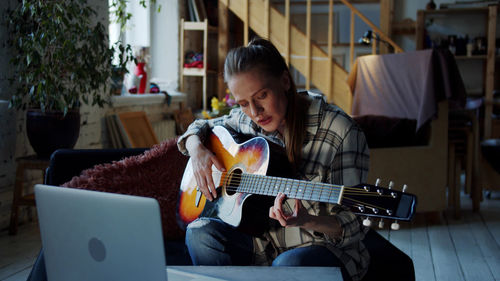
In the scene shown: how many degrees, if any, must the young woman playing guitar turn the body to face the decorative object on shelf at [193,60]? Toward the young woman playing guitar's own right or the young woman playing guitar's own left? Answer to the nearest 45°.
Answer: approximately 135° to the young woman playing guitar's own right

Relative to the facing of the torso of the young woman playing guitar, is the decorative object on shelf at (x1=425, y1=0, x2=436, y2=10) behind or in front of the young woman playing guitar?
behind

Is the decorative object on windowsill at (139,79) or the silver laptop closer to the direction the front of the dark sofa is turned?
the silver laptop

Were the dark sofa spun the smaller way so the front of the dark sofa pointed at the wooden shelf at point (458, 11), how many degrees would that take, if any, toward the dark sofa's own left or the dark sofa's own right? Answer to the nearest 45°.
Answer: approximately 135° to the dark sofa's own left

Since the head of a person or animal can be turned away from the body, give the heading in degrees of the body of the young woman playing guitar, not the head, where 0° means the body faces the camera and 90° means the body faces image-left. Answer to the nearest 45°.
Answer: approximately 45°

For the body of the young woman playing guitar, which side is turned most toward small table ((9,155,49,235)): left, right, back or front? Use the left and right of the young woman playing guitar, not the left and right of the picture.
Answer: right

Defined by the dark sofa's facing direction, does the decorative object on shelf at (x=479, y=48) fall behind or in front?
behind

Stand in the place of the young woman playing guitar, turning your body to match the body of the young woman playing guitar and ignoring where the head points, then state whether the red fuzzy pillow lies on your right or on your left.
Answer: on your right

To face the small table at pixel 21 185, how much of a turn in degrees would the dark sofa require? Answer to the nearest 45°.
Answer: approximately 135° to its right

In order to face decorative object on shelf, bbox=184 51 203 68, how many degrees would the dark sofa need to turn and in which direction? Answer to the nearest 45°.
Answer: approximately 180°

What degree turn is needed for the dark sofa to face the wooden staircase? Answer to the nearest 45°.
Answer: approximately 180°

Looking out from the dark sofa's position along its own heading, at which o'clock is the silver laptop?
The silver laptop is roughly at 12 o'clock from the dark sofa.

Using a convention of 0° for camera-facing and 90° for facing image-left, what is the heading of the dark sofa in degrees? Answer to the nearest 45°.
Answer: approximately 0°

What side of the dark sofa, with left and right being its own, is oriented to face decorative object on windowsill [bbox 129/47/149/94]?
back
